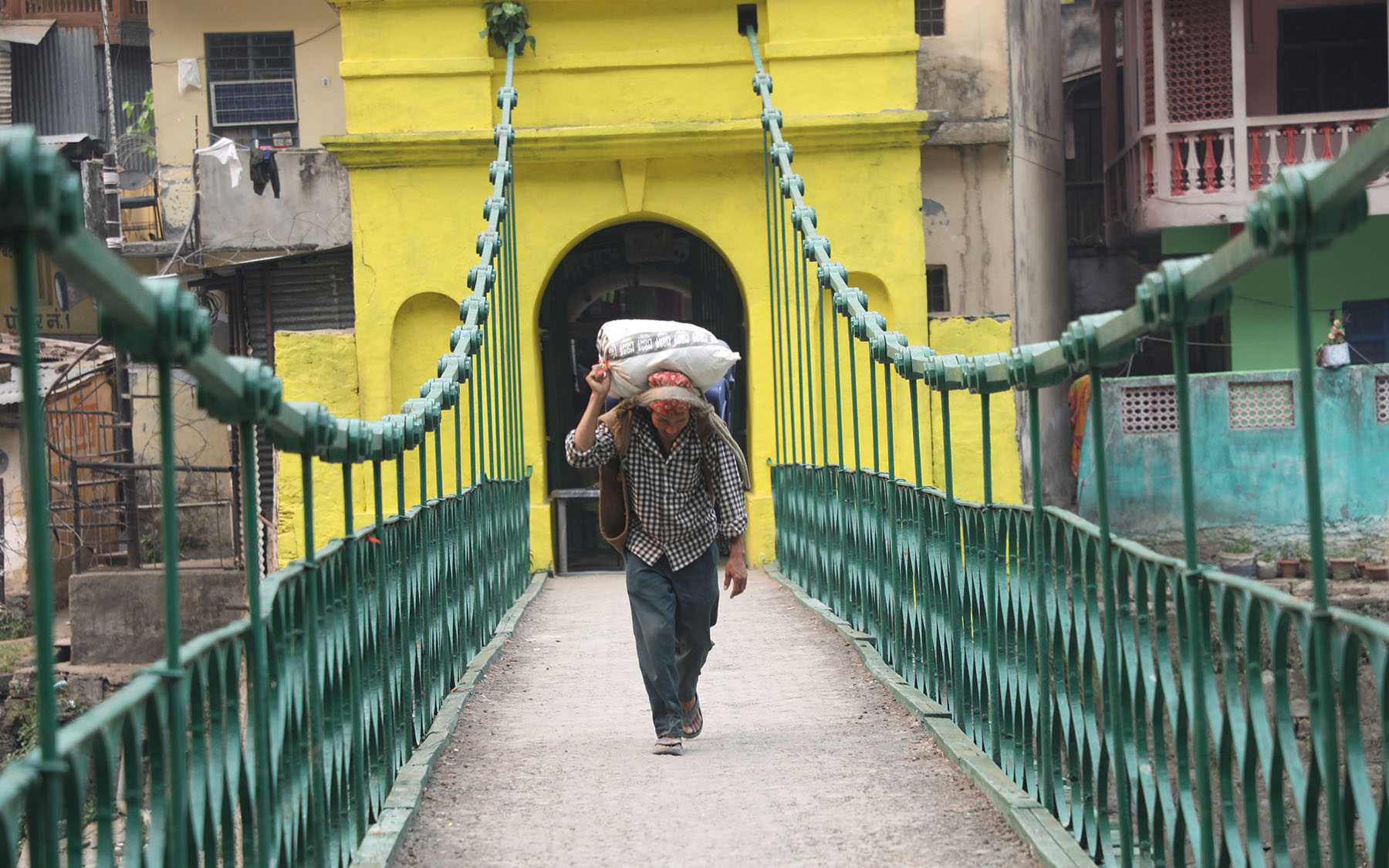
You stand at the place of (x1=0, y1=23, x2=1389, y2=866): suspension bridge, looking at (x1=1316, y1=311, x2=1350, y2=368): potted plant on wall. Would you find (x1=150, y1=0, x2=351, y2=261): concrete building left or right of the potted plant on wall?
left

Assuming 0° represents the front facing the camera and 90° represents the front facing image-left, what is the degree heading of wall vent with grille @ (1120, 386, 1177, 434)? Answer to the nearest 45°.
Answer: approximately 0°

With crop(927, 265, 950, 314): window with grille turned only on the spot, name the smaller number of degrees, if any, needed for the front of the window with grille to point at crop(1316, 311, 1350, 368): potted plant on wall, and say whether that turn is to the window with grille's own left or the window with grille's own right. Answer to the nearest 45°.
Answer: approximately 90° to the window with grille's own left

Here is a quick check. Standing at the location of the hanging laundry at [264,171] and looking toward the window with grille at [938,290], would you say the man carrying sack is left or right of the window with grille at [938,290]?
right

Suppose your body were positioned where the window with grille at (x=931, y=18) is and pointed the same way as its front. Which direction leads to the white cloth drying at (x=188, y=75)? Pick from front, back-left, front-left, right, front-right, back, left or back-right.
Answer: right

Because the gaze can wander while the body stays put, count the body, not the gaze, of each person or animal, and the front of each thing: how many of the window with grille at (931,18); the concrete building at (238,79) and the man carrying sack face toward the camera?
3

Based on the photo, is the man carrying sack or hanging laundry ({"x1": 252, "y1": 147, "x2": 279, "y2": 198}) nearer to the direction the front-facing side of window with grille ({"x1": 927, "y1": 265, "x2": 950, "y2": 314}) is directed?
the man carrying sack

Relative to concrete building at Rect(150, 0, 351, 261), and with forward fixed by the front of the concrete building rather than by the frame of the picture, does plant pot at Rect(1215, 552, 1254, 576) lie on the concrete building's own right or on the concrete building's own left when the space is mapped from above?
on the concrete building's own left
